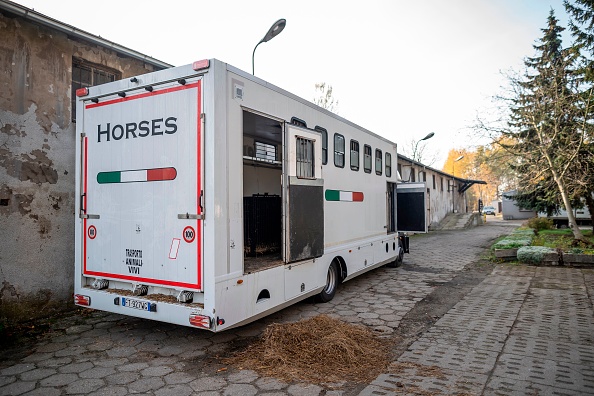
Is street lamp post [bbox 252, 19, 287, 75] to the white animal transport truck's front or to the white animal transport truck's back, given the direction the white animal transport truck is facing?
to the front

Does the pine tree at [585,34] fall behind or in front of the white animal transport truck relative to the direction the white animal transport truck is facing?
in front

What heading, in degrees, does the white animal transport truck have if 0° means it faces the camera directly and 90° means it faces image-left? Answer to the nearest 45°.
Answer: approximately 225°
